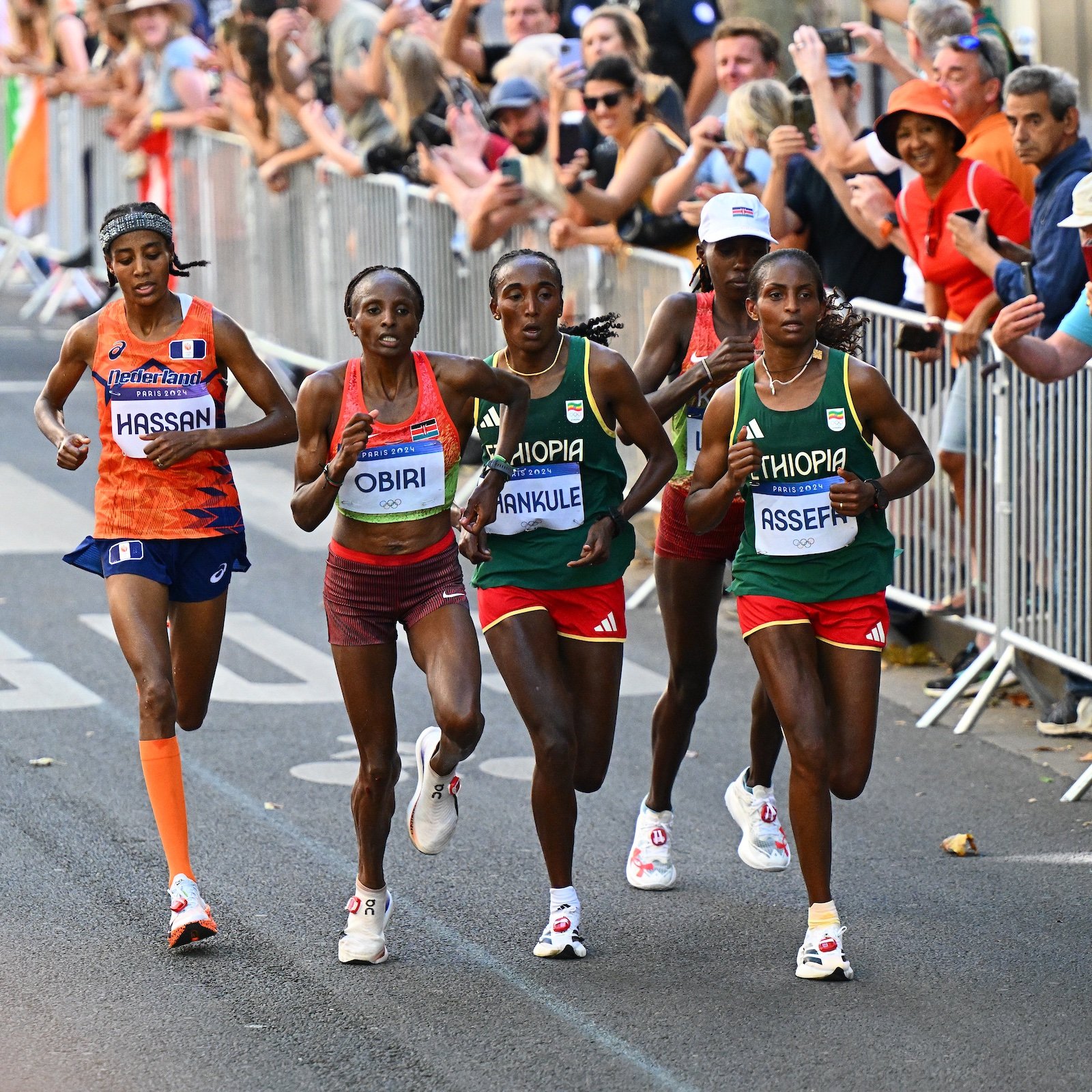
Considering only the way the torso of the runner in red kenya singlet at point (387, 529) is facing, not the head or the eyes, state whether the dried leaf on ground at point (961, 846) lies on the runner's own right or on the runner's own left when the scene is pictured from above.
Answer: on the runner's own left

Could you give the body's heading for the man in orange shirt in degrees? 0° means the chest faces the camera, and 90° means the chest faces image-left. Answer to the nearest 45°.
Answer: approximately 45°

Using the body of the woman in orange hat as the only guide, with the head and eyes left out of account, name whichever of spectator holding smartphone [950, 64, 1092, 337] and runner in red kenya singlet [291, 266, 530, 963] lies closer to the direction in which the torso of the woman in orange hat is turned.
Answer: the runner in red kenya singlet

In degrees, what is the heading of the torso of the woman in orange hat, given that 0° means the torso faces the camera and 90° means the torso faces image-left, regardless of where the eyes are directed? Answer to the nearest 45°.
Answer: approximately 45°

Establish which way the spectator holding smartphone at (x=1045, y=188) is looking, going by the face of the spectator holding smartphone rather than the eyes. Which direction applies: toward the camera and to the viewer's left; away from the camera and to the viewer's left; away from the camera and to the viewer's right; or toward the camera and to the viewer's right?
toward the camera and to the viewer's left

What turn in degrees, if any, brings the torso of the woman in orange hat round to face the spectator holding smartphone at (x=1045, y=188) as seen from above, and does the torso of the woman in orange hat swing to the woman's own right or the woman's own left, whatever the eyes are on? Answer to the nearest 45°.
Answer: approximately 90° to the woman's own left

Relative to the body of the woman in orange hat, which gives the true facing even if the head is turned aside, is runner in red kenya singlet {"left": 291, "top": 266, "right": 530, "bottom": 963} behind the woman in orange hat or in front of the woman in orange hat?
in front
